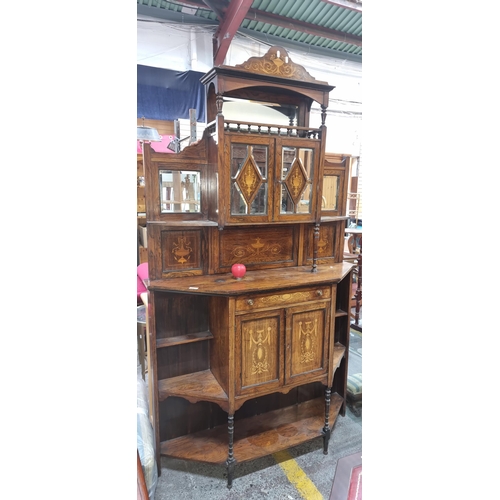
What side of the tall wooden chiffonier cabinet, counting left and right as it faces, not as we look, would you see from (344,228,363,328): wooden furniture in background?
left

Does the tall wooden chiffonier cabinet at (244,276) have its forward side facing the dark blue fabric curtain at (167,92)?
no

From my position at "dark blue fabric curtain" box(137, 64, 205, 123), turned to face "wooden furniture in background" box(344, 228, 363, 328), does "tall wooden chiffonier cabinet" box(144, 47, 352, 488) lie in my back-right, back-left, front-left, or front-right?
front-right
